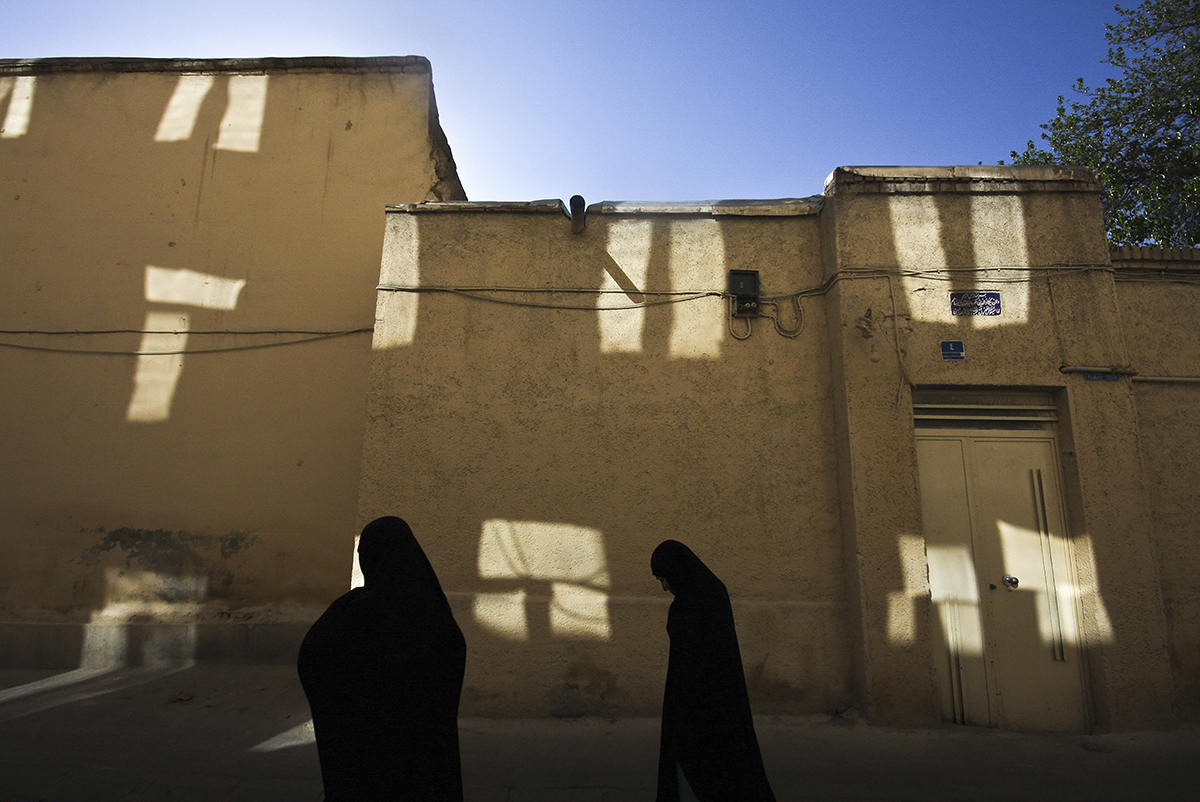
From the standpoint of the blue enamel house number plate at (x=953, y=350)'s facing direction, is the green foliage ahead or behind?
behind

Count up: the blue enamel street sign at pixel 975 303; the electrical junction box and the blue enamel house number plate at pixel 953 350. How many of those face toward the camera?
3

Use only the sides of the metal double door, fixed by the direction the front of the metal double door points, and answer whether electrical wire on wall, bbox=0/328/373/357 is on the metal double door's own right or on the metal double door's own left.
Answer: on the metal double door's own right

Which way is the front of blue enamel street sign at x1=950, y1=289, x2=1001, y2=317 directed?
toward the camera

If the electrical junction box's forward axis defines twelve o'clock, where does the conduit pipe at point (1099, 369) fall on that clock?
The conduit pipe is roughly at 9 o'clock from the electrical junction box.

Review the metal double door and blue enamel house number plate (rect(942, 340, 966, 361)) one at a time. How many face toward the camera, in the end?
2

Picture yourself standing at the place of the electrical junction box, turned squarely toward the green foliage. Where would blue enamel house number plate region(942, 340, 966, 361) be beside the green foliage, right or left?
right

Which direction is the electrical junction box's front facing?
toward the camera

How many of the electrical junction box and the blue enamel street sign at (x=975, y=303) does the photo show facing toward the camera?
2

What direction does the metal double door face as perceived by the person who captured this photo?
facing the viewer

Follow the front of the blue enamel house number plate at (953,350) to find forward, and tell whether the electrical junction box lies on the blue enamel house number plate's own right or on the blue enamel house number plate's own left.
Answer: on the blue enamel house number plate's own right
